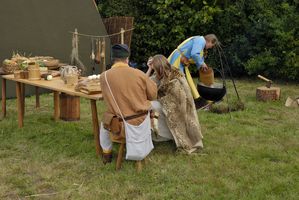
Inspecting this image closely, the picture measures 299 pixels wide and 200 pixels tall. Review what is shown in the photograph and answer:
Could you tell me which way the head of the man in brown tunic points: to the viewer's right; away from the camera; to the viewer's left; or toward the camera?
away from the camera

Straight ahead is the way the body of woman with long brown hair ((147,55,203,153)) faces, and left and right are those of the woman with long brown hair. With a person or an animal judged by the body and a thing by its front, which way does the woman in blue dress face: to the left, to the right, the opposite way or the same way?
the opposite way

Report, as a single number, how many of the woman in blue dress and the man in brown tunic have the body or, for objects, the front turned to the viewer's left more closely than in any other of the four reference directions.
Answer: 0

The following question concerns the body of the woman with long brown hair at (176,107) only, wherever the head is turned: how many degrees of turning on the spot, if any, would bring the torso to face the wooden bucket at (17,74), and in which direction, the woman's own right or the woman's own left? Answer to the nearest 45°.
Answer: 0° — they already face it

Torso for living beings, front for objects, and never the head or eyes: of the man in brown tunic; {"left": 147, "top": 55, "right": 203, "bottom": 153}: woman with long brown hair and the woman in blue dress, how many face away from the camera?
1

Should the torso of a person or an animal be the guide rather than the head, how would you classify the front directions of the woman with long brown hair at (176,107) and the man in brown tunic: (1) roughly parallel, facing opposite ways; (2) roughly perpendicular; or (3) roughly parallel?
roughly perpendicular

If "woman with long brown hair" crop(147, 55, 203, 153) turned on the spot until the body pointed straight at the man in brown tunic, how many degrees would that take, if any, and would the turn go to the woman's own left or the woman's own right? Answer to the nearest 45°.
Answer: approximately 45° to the woman's own left

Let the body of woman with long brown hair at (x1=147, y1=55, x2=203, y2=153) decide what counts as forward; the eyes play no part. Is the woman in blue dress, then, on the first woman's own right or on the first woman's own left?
on the first woman's own right

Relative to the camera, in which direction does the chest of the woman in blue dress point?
to the viewer's right

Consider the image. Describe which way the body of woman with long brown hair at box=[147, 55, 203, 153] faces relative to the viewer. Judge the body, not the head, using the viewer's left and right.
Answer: facing to the left of the viewer

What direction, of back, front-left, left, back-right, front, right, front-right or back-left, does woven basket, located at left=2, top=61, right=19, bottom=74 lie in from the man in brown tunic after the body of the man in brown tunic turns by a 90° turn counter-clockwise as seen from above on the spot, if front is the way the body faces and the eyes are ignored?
front-right

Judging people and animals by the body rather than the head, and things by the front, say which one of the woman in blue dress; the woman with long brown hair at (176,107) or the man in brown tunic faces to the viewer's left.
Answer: the woman with long brown hair

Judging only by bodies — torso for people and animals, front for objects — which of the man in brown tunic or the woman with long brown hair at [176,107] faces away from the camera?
the man in brown tunic

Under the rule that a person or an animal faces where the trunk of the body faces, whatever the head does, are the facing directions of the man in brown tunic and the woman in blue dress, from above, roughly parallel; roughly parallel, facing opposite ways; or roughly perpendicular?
roughly perpendicular

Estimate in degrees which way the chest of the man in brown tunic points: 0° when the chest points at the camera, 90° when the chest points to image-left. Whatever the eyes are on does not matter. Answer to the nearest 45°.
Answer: approximately 180°
